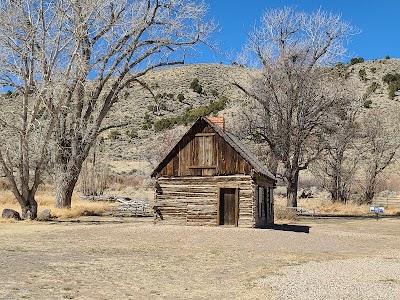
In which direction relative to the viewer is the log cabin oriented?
toward the camera

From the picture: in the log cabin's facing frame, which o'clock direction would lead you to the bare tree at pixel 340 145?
The bare tree is roughly at 7 o'clock from the log cabin.

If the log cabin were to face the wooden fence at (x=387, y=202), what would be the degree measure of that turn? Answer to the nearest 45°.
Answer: approximately 135° to its left
